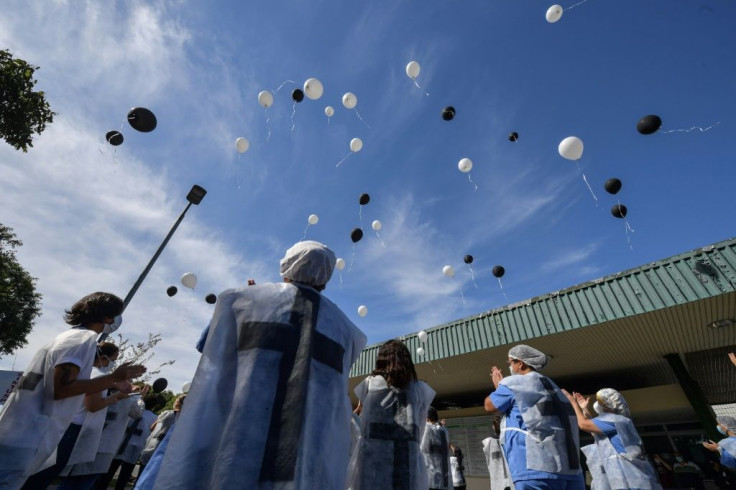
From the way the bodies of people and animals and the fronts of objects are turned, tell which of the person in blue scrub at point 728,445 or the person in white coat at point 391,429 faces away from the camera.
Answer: the person in white coat

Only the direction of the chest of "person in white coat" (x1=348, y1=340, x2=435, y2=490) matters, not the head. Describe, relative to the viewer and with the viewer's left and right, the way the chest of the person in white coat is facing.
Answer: facing away from the viewer

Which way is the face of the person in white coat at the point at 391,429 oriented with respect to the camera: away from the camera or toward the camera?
away from the camera

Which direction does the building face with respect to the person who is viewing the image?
facing the viewer and to the left of the viewer

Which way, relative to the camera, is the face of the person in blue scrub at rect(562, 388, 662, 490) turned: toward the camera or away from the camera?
away from the camera

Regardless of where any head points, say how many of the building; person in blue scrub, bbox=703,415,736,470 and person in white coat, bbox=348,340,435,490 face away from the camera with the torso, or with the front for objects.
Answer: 1

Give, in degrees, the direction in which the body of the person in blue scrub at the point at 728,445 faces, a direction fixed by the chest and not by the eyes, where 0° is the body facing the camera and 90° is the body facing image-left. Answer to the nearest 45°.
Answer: approximately 90°

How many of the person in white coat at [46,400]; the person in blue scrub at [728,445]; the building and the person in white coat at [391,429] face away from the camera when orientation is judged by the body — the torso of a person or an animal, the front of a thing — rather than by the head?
1

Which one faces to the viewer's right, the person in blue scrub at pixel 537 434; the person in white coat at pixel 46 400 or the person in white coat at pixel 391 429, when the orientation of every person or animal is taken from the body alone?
the person in white coat at pixel 46 400

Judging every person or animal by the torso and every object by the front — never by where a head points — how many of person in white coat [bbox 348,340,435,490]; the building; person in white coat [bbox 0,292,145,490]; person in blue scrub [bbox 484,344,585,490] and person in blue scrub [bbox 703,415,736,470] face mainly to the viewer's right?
1

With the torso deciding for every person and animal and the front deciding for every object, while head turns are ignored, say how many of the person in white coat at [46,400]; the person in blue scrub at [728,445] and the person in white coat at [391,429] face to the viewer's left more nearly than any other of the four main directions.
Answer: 1

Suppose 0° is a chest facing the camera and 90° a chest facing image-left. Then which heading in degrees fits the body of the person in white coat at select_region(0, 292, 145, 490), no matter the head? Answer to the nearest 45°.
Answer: approximately 270°

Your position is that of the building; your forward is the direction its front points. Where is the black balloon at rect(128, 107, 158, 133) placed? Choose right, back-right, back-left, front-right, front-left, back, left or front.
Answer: front
